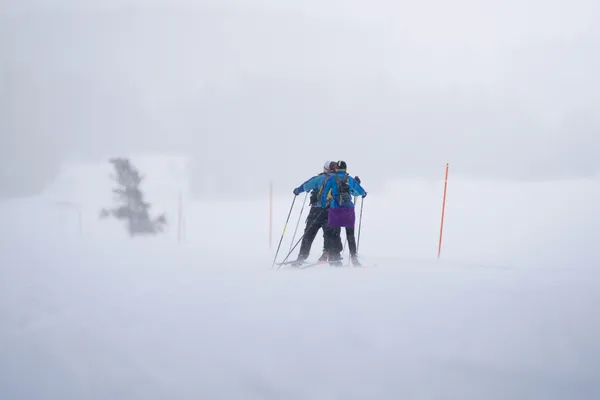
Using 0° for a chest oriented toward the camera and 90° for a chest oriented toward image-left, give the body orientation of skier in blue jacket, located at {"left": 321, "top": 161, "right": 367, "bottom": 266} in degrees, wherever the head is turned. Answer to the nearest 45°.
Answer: approximately 180°
